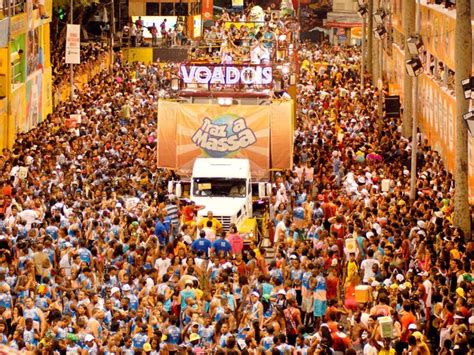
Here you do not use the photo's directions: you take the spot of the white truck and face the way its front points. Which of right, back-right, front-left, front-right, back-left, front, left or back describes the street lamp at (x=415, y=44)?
back-left

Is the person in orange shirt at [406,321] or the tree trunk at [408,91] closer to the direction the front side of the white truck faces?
the person in orange shirt

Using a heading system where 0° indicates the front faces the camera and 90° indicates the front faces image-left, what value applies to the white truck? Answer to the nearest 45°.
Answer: approximately 0°

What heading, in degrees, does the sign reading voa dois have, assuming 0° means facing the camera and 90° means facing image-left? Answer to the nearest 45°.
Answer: approximately 0°

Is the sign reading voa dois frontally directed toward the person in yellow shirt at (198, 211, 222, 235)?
yes
